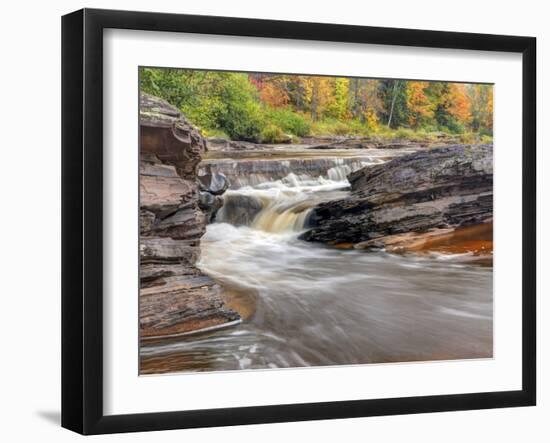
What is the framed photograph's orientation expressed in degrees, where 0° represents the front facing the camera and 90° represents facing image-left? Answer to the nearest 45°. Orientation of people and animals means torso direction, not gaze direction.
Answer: approximately 315°
